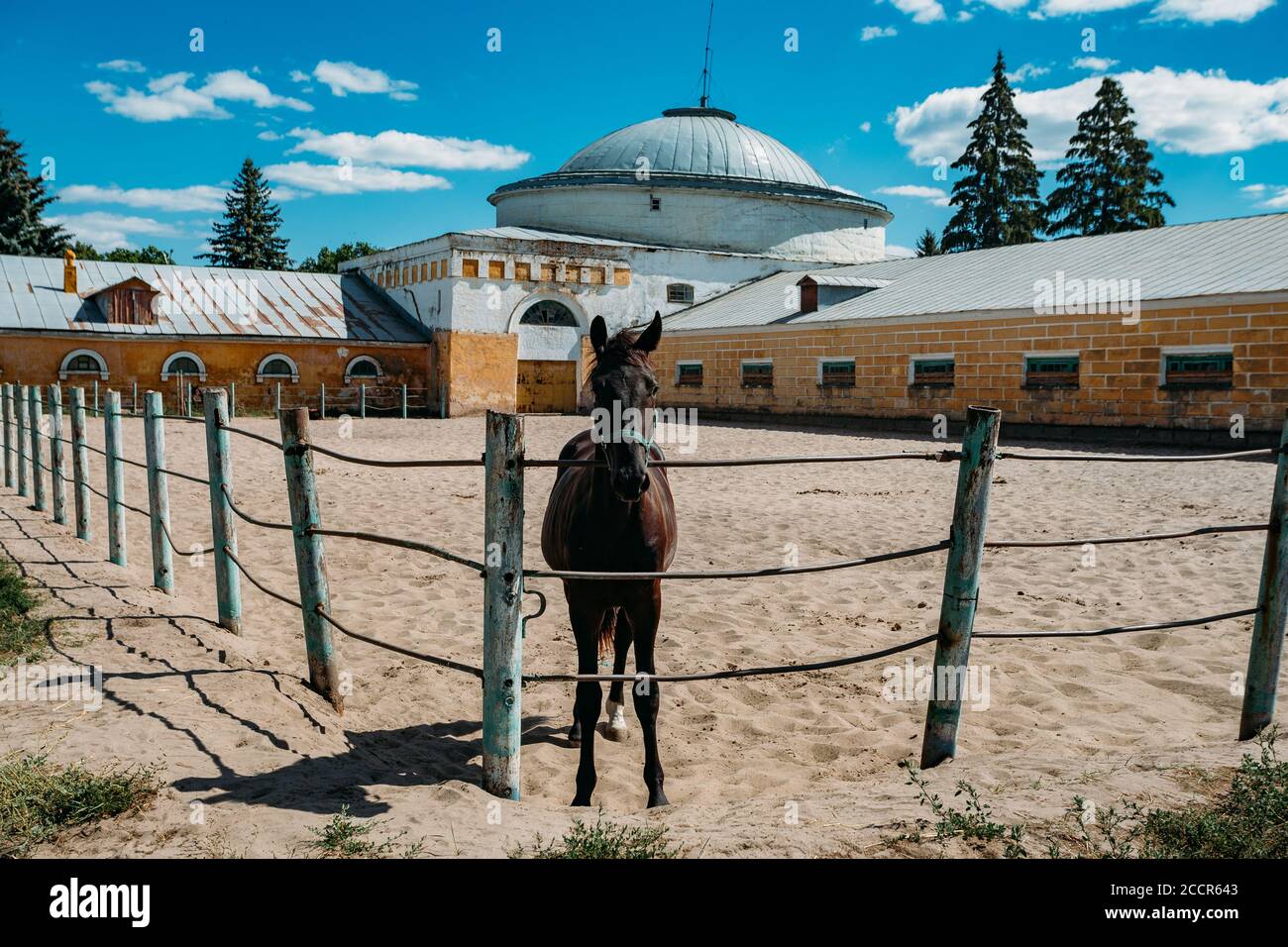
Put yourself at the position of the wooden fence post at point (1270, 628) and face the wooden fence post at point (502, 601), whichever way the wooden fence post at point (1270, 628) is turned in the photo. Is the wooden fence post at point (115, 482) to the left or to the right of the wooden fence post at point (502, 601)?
right

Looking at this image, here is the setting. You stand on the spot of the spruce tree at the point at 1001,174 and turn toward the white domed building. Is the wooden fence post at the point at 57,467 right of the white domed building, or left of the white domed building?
left

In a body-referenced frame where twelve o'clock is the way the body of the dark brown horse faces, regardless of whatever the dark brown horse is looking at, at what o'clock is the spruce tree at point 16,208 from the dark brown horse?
The spruce tree is roughly at 5 o'clock from the dark brown horse.

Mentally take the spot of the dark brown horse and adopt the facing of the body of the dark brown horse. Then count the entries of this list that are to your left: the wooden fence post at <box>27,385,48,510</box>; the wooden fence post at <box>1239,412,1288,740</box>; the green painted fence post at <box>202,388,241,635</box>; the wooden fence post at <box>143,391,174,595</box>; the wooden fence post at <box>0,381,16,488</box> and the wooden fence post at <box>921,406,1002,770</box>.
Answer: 2

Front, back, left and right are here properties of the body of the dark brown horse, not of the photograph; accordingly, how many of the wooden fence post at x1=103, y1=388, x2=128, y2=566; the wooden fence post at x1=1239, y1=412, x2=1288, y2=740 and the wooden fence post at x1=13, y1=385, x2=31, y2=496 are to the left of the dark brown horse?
1

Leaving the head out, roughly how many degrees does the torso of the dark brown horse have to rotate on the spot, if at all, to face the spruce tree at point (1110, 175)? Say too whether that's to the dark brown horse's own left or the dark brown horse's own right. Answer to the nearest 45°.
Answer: approximately 135° to the dark brown horse's own left

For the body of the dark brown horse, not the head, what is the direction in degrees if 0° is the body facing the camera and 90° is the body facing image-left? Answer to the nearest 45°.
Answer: approximately 0°

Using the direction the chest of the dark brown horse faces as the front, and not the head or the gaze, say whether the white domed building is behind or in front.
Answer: behind

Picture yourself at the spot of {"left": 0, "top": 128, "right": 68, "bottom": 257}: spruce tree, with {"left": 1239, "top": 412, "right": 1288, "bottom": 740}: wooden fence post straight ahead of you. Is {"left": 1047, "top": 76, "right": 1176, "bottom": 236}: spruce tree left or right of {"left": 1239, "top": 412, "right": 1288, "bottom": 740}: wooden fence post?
left

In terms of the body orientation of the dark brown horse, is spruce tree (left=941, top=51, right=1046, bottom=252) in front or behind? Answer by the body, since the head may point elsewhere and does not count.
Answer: behind

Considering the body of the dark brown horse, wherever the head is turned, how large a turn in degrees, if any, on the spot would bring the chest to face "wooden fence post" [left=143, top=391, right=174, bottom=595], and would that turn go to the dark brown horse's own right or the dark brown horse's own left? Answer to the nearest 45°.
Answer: approximately 135° to the dark brown horse's own right

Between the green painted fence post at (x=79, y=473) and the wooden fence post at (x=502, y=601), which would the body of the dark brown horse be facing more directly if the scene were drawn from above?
the wooden fence post

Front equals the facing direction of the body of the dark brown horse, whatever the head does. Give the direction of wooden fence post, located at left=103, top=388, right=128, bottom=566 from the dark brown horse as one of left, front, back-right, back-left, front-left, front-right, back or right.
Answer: back-right
